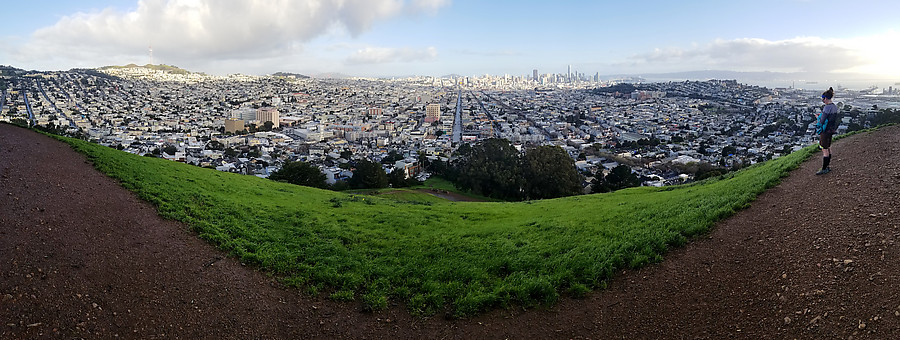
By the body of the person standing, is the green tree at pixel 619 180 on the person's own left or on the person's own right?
on the person's own right

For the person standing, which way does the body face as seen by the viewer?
to the viewer's left

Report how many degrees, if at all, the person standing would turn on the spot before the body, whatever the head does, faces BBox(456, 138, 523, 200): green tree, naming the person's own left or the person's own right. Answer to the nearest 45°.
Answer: approximately 45° to the person's own right
